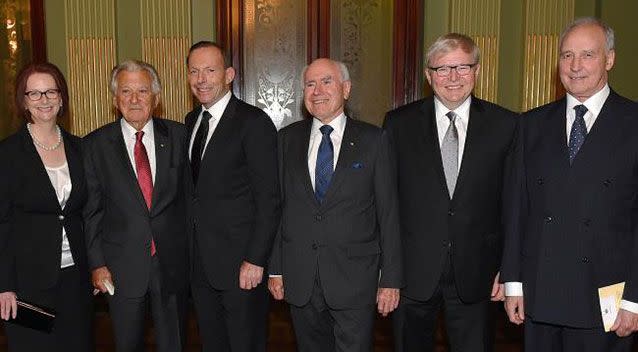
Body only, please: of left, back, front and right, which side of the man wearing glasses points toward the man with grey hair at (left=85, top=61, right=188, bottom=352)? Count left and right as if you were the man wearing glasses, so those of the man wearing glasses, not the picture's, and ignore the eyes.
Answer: right

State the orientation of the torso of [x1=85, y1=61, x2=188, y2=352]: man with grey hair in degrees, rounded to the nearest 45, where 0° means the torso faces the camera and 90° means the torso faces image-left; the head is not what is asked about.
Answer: approximately 0°

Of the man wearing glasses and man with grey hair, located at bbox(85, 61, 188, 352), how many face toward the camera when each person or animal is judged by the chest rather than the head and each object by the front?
2

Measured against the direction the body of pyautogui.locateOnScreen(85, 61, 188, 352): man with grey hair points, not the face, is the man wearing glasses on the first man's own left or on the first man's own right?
on the first man's own left

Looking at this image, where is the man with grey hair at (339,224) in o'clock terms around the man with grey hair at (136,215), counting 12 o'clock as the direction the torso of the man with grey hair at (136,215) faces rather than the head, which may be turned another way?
the man with grey hair at (339,224) is roughly at 10 o'clock from the man with grey hair at (136,215).

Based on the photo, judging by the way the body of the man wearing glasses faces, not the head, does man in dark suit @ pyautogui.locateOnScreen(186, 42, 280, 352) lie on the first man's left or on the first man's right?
on the first man's right

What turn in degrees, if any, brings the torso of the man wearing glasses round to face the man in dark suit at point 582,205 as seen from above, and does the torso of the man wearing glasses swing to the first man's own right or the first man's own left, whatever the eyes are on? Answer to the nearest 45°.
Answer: approximately 45° to the first man's own left

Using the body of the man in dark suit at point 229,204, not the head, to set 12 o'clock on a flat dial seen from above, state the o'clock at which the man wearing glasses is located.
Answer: The man wearing glasses is roughly at 8 o'clock from the man in dark suit.

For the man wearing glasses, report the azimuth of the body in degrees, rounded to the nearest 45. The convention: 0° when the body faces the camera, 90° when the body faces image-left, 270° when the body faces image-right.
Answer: approximately 0°
